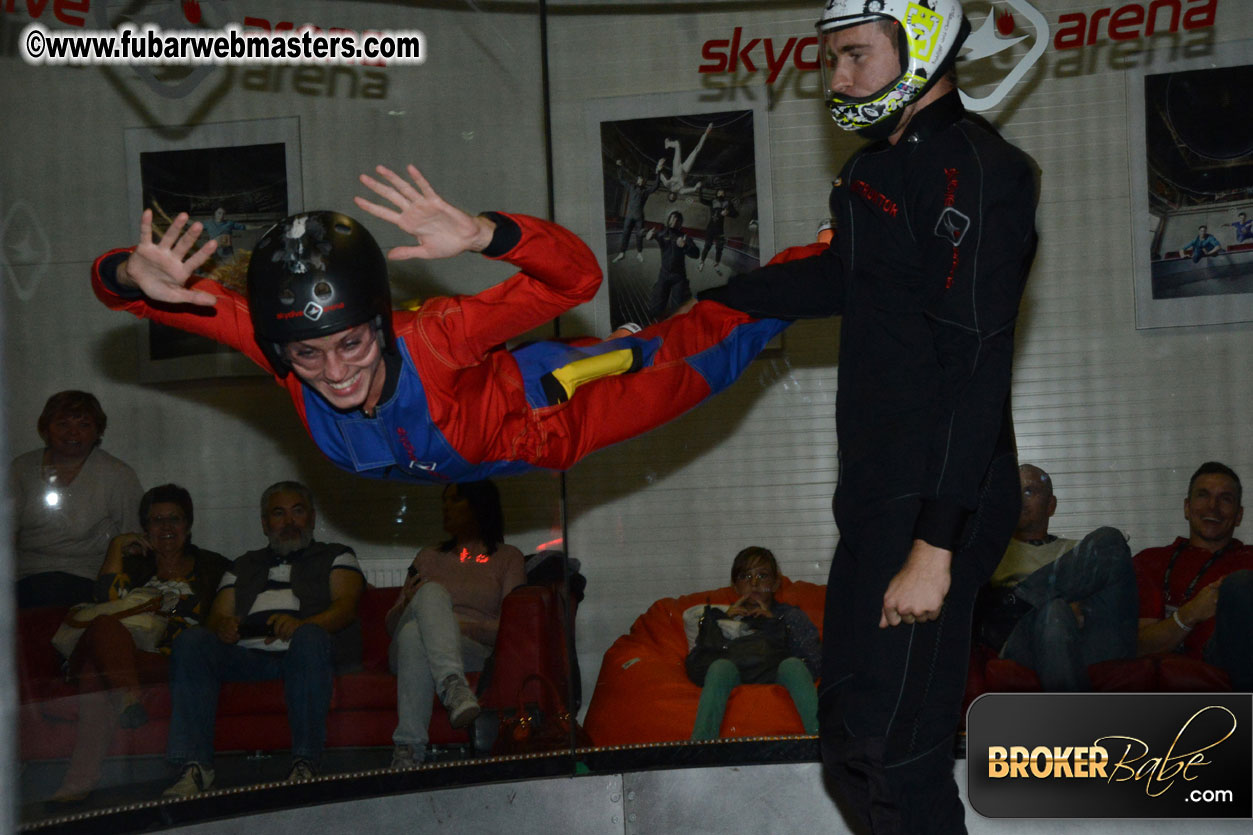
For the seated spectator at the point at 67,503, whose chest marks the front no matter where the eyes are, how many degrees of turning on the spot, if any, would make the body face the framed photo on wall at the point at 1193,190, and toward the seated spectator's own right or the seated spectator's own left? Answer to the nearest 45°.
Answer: approximately 90° to the seated spectator's own left

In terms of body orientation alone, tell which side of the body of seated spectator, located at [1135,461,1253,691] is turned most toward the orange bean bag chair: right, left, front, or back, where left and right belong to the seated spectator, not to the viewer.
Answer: right

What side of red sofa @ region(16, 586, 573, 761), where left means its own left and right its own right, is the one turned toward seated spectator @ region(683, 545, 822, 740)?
left

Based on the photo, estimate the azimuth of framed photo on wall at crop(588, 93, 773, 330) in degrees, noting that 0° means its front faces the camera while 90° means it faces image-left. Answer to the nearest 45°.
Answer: approximately 0°
